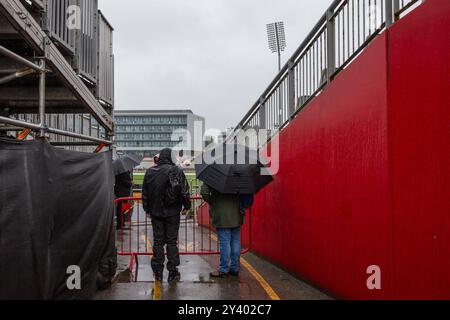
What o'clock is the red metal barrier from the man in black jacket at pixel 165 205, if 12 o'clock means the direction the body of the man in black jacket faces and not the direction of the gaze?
The red metal barrier is roughly at 12 o'clock from the man in black jacket.

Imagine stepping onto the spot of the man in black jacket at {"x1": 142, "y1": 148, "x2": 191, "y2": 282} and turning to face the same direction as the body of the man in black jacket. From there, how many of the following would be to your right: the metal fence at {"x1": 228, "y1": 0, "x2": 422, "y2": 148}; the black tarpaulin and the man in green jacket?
2

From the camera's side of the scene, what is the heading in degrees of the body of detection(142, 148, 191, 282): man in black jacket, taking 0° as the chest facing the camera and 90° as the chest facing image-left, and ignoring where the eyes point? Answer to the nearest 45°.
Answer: approximately 180°

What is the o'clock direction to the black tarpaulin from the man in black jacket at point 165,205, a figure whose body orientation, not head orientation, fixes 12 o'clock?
The black tarpaulin is roughly at 7 o'clock from the man in black jacket.

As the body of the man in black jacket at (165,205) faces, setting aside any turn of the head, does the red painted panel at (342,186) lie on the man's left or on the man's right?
on the man's right

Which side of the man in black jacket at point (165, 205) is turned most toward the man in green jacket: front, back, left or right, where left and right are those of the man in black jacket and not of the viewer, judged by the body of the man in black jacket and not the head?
right

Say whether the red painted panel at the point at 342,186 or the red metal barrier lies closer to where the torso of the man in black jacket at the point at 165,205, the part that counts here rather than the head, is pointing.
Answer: the red metal barrier

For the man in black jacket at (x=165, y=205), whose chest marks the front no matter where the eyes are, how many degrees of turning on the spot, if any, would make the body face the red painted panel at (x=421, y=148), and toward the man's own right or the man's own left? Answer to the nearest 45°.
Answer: approximately 135° to the man's own right

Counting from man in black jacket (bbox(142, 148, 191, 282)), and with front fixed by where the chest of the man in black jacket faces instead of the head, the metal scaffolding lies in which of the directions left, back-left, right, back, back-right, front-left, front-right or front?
back-left
